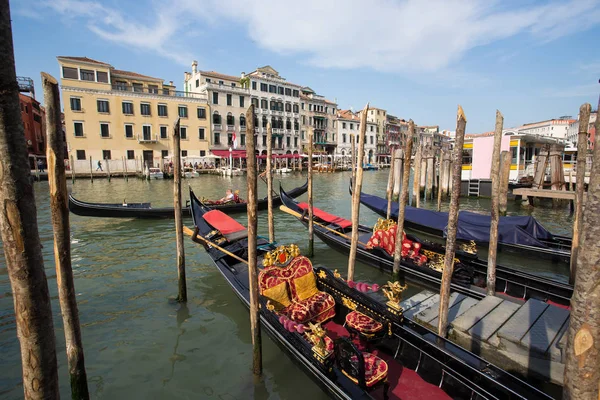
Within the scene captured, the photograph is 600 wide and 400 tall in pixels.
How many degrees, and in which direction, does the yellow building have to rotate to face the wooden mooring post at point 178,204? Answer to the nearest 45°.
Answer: approximately 45° to its right

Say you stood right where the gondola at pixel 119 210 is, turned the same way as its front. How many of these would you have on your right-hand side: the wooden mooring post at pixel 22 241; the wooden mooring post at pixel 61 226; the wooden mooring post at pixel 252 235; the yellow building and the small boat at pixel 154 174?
2

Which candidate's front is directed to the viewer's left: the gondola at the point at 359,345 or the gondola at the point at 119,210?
the gondola at the point at 119,210

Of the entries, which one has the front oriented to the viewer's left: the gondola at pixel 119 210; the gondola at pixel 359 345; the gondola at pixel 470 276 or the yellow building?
the gondola at pixel 119 210

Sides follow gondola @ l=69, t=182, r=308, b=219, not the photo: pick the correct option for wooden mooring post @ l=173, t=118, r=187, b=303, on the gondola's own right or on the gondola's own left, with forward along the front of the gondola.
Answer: on the gondola's own left

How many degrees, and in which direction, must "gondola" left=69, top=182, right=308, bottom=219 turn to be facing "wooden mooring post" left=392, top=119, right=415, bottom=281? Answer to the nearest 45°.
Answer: approximately 135° to its left

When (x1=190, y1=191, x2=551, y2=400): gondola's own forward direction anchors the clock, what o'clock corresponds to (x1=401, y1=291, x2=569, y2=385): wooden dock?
The wooden dock is roughly at 10 o'clock from the gondola.

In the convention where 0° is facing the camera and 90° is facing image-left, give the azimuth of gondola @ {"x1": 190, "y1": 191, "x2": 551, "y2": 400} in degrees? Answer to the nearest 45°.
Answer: approximately 315°

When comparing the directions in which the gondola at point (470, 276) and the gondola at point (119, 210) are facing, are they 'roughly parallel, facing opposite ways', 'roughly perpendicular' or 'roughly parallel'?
roughly perpendicular

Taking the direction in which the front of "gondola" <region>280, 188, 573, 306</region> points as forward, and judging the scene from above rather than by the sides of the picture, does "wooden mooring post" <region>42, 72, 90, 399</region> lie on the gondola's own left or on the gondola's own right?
on the gondola's own right

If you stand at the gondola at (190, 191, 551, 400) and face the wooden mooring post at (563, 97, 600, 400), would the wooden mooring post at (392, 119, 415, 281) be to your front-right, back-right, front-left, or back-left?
back-left

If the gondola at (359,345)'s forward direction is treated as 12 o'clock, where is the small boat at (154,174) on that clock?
The small boat is roughly at 6 o'clock from the gondola.

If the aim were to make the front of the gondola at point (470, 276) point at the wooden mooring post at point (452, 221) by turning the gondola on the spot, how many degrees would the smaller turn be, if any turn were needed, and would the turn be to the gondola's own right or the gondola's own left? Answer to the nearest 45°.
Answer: approximately 45° to the gondola's own right

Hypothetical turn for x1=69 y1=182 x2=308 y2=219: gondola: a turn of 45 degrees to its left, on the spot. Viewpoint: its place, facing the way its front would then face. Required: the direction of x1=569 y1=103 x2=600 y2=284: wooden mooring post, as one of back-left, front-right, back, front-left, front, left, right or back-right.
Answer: left
